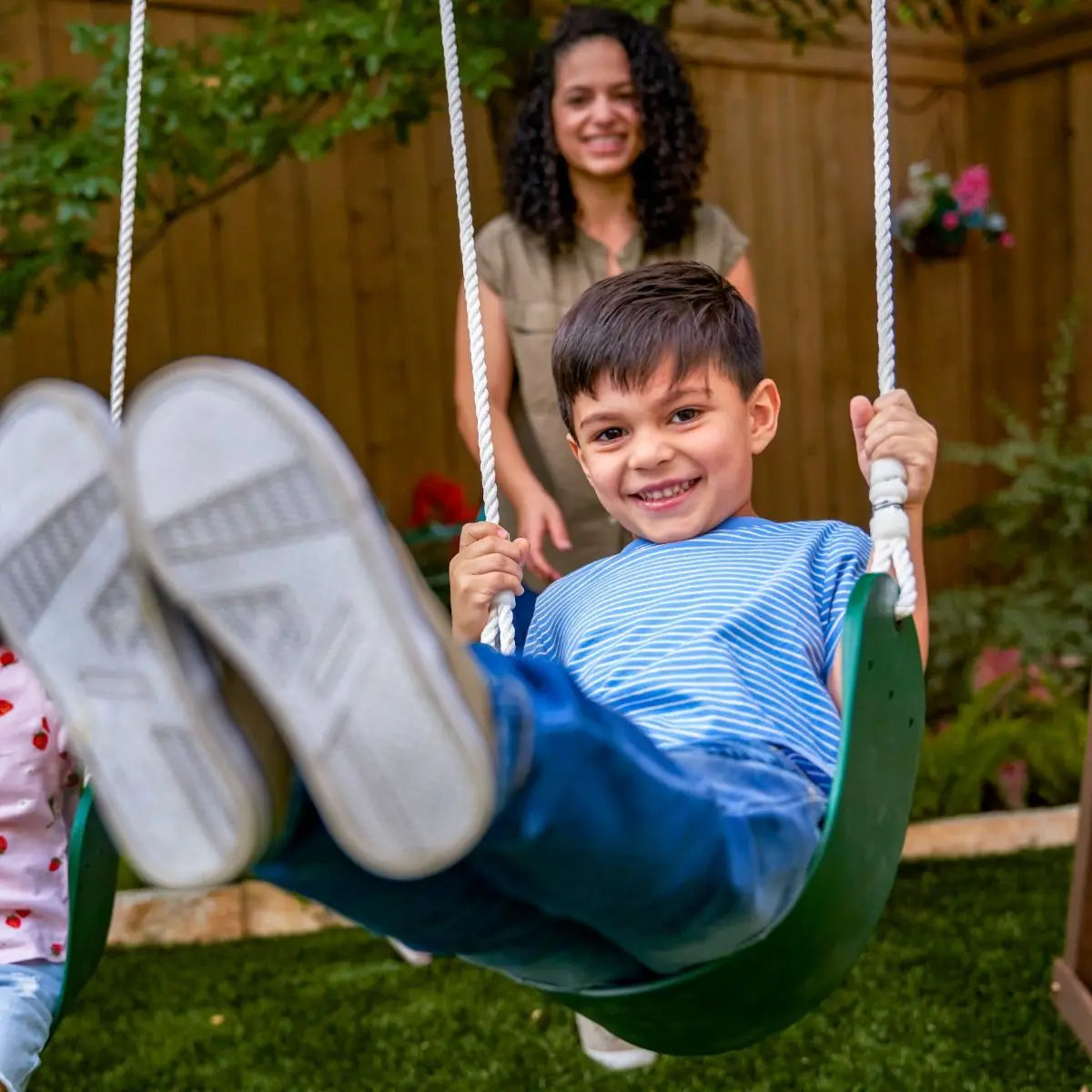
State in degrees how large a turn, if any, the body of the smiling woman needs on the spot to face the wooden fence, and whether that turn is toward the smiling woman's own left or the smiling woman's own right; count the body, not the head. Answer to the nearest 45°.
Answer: approximately 180°

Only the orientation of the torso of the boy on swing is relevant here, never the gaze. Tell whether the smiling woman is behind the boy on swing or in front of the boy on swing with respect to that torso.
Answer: behind

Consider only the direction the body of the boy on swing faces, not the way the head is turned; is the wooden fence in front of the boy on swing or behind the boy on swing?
behind

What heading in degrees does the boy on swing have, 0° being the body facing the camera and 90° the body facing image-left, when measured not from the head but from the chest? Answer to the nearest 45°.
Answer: approximately 45°

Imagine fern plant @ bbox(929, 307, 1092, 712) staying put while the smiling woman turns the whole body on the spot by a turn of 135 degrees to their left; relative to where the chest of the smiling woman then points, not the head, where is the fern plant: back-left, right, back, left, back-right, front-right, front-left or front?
front

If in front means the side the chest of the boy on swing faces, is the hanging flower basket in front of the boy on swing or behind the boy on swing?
behind

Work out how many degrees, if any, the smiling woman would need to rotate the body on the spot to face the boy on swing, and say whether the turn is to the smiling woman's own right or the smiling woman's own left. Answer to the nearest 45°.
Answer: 0° — they already face them

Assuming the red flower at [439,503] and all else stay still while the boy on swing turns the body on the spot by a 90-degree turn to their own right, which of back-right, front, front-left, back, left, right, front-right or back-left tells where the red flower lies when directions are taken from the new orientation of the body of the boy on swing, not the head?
front-right
